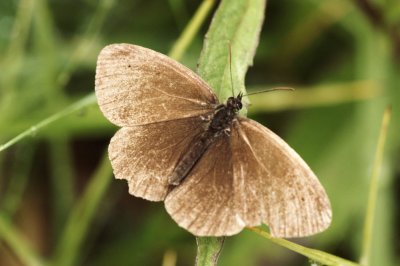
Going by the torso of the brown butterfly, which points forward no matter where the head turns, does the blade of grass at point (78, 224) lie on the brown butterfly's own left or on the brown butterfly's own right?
on the brown butterfly's own left

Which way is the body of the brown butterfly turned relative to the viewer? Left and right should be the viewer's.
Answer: facing away from the viewer and to the right of the viewer
